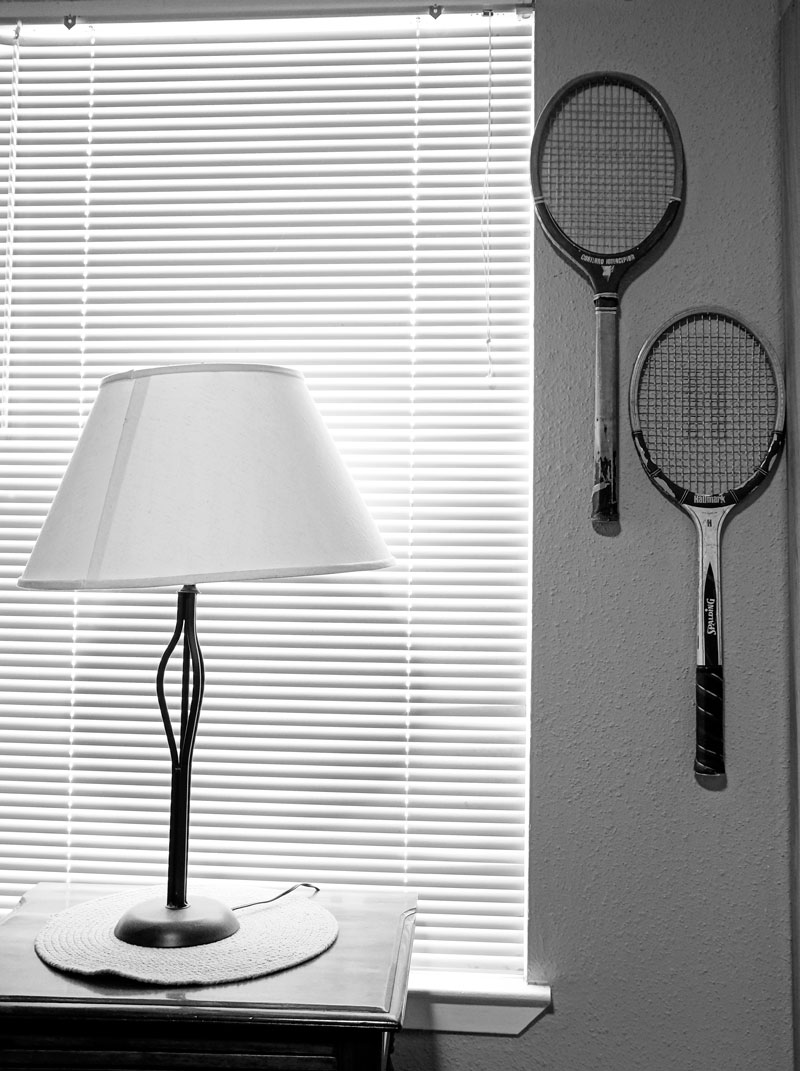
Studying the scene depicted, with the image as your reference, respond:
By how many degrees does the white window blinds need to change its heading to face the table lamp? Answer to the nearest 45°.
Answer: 0° — it already faces it

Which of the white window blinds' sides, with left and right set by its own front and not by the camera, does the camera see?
front
